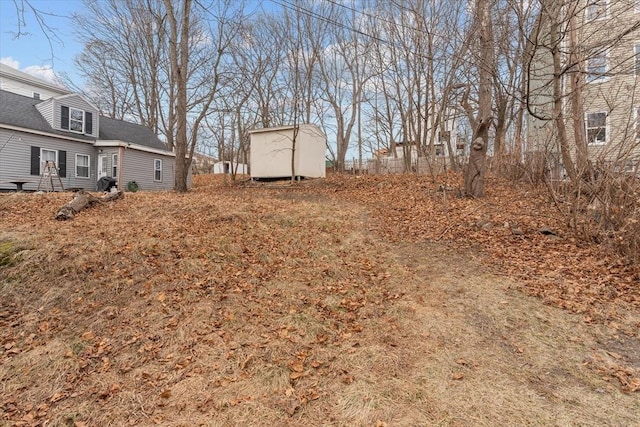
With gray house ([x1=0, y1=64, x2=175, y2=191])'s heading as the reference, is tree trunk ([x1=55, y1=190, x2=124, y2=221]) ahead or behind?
ahead

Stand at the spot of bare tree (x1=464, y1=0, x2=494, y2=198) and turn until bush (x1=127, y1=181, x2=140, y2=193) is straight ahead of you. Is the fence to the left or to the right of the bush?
right

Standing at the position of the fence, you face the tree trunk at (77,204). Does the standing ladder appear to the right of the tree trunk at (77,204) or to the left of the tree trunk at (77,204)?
right

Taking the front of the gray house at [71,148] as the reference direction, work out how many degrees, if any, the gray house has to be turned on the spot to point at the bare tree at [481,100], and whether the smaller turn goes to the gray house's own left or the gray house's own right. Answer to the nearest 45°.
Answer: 0° — it already faces it

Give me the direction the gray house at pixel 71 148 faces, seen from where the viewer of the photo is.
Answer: facing the viewer and to the right of the viewer

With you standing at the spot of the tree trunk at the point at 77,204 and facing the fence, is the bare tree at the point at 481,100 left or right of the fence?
right

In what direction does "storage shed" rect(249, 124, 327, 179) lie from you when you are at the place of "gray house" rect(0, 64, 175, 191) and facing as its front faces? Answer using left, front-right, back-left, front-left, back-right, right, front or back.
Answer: front

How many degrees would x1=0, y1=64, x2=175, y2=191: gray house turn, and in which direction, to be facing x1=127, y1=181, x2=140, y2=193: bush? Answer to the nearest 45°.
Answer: approximately 45° to its left
